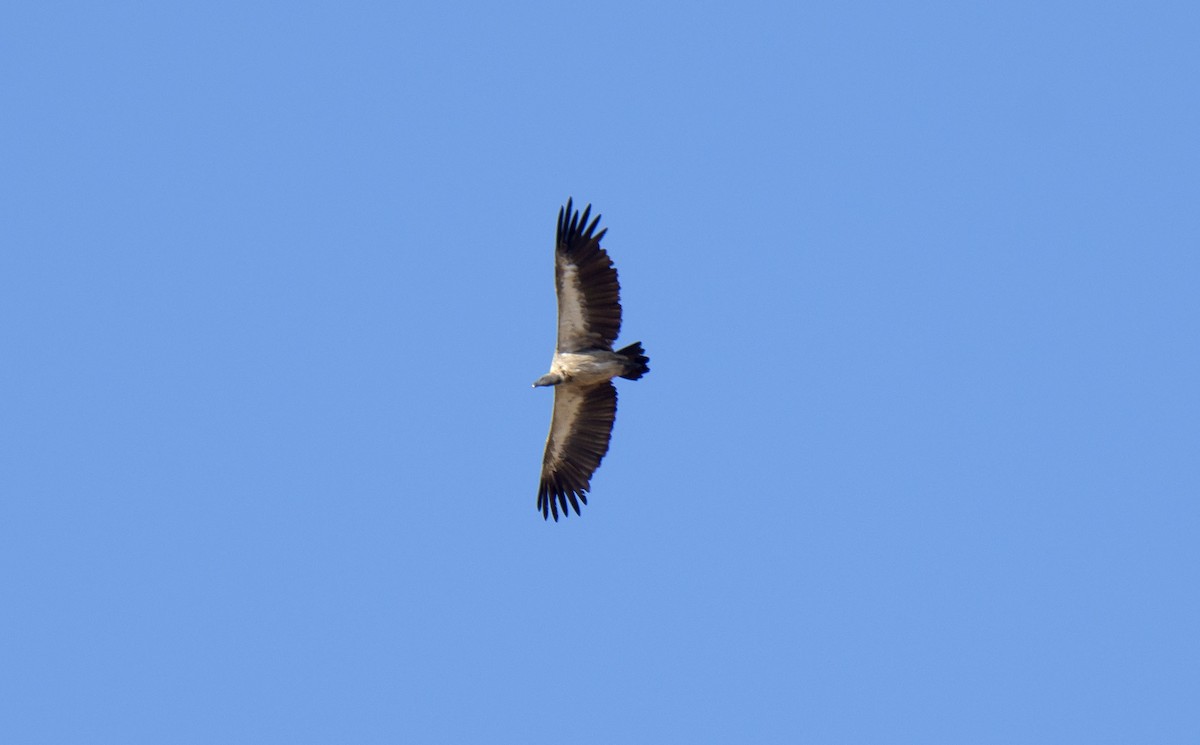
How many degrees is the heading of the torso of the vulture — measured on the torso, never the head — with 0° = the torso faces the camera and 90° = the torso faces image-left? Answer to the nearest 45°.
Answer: approximately 90°
